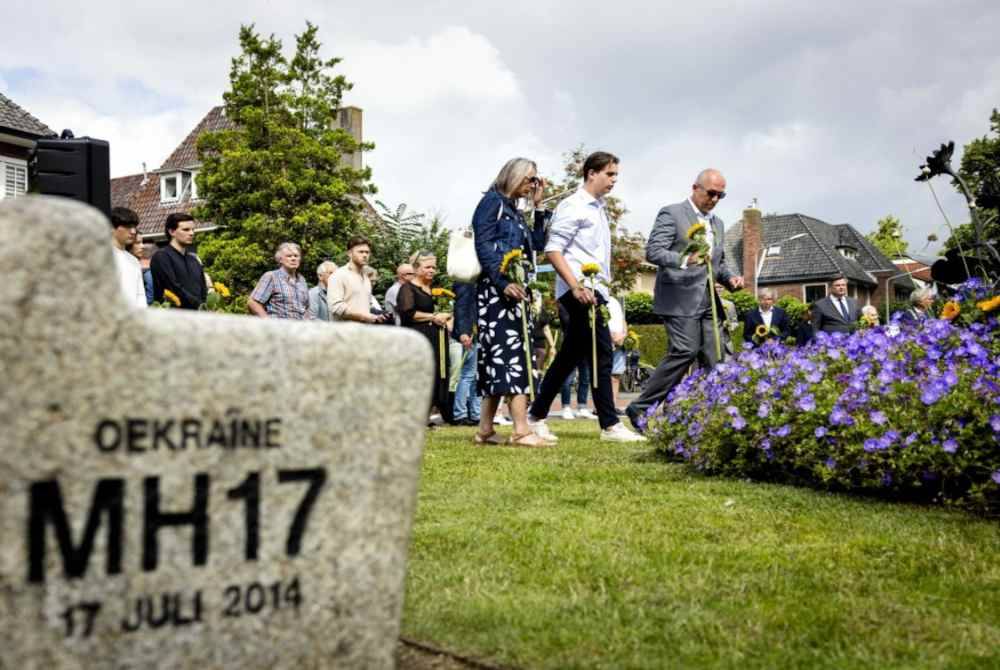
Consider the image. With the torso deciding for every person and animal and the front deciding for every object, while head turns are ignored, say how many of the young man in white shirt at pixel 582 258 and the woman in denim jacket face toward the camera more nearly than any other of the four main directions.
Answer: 0

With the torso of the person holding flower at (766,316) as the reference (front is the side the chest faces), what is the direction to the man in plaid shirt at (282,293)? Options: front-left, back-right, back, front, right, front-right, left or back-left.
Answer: front-right

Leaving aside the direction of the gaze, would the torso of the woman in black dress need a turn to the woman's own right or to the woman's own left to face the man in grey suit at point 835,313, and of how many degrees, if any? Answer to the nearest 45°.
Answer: approximately 45° to the woman's own left

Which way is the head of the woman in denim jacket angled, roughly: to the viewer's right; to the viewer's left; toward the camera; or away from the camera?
to the viewer's right

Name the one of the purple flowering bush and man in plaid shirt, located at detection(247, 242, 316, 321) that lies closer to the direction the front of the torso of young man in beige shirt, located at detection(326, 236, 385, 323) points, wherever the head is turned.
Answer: the purple flowering bush

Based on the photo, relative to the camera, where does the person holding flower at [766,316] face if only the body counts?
toward the camera

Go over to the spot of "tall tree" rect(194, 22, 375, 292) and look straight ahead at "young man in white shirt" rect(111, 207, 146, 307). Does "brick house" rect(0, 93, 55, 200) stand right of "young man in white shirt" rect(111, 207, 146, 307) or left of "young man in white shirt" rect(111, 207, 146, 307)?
right

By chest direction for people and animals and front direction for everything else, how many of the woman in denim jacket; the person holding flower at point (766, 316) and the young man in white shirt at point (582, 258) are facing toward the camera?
1

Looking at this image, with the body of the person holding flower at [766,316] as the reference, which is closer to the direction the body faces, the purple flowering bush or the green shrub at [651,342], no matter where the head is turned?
the purple flowering bush

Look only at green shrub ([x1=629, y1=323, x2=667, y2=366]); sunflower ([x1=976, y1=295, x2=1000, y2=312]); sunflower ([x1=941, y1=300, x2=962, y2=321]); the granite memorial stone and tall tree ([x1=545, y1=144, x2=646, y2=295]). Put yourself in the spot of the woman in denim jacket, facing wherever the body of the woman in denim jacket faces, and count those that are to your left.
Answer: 2

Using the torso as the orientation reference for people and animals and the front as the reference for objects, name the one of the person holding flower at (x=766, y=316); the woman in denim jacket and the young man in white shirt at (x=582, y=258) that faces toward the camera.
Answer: the person holding flower

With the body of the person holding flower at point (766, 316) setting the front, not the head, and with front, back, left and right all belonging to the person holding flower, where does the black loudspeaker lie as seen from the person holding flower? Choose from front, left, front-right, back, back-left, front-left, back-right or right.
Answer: front-right

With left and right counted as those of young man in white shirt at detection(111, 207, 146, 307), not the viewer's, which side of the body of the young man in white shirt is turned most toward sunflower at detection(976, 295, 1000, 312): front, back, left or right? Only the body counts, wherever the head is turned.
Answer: front
